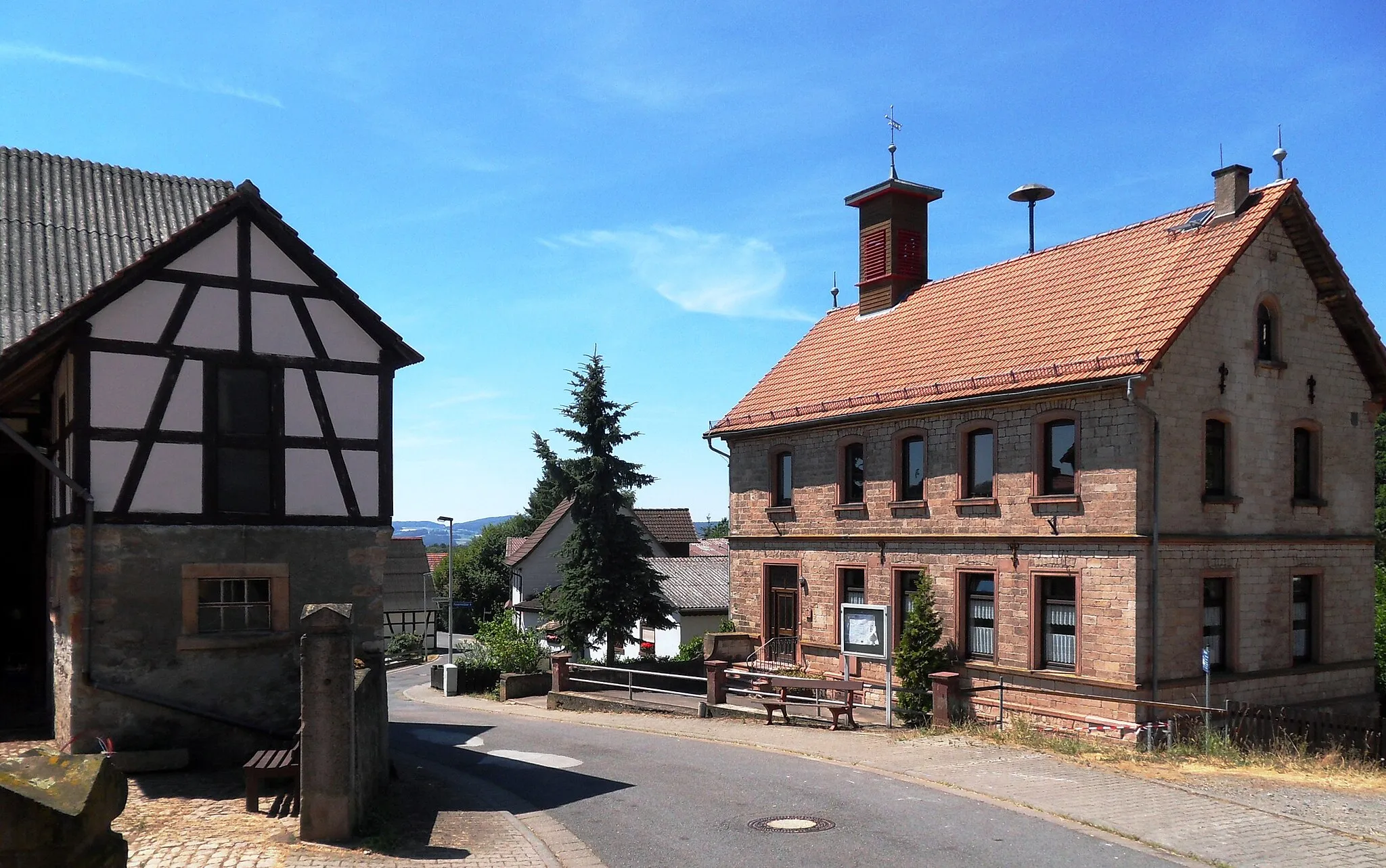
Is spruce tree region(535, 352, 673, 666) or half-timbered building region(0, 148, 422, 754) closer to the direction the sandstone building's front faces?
the half-timbered building

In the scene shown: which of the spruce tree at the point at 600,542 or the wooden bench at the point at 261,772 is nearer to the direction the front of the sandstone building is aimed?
the wooden bench

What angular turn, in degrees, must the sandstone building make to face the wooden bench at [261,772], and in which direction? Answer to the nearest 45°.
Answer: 0° — it already faces it

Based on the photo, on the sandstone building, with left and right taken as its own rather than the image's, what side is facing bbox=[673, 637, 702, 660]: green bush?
right

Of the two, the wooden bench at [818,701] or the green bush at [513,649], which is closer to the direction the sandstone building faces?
the wooden bench

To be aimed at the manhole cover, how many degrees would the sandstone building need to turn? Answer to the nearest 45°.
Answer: approximately 45° to its left

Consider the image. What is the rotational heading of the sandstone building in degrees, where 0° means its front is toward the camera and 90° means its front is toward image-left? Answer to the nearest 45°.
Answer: approximately 45°

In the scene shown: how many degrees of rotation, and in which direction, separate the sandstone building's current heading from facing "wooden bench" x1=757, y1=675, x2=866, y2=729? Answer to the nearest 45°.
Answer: approximately 45° to its right

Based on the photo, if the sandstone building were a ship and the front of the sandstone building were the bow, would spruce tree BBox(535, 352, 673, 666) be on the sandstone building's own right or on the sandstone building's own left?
on the sandstone building's own right
